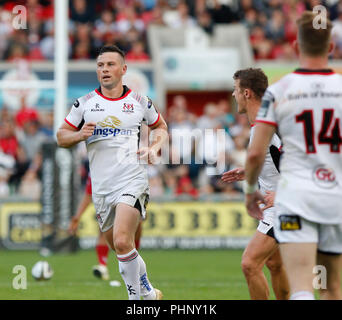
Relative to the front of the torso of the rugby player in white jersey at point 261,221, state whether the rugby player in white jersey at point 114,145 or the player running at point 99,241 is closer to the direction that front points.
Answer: the rugby player in white jersey

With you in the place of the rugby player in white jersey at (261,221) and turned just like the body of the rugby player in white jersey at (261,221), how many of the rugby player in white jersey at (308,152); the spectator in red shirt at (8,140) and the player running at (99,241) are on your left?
1

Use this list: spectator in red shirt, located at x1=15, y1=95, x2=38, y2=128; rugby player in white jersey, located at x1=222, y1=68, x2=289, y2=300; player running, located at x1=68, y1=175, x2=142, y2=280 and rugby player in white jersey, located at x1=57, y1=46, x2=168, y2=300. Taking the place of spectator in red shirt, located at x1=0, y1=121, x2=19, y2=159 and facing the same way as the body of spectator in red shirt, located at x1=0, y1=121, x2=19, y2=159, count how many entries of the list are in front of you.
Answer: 3

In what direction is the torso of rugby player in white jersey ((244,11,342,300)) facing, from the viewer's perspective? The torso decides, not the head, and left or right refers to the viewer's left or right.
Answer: facing away from the viewer

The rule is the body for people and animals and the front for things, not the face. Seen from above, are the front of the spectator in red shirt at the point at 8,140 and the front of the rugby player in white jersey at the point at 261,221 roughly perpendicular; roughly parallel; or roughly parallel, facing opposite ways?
roughly perpendicular

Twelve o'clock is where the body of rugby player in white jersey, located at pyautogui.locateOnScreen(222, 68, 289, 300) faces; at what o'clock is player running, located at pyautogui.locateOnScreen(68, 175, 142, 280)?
The player running is roughly at 2 o'clock from the rugby player in white jersey.

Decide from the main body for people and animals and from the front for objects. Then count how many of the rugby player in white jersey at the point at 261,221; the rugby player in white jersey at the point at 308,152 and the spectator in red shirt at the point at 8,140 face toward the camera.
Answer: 1

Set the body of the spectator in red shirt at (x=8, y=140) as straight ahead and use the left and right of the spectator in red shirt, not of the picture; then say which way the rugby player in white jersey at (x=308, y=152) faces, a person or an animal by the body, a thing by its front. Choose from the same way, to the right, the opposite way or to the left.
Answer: the opposite way

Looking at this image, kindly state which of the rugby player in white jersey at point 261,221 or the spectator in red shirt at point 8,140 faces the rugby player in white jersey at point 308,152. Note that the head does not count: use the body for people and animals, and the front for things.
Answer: the spectator in red shirt

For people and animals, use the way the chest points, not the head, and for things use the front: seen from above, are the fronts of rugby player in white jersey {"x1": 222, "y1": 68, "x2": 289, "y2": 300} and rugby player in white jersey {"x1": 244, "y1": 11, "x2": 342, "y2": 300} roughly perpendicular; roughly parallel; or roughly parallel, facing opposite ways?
roughly perpendicular

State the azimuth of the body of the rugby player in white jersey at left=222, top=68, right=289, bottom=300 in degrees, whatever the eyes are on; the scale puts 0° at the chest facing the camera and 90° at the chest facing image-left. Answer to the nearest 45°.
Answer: approximately 90°

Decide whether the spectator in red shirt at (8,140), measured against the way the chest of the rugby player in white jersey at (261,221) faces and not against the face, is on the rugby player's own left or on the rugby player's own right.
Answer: on the rugby player's own right

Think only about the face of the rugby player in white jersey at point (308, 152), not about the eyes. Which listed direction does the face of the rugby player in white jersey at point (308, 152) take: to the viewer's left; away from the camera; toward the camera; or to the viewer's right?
away from the camera
